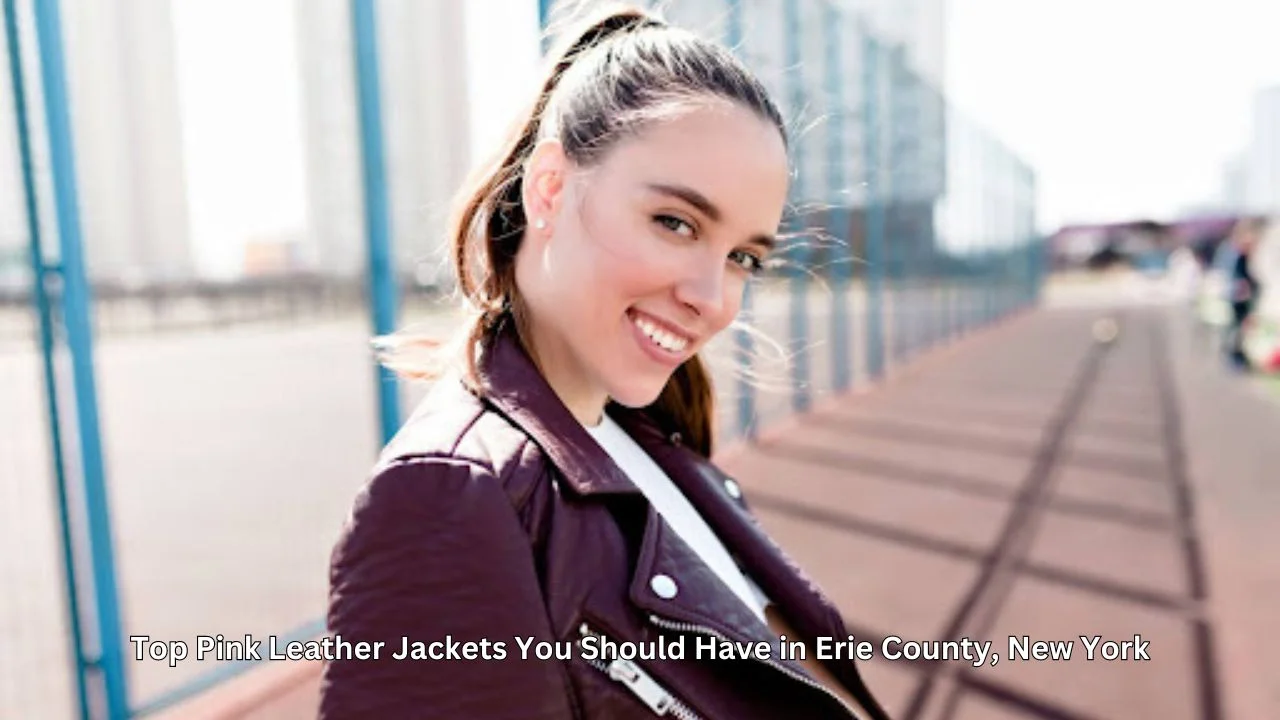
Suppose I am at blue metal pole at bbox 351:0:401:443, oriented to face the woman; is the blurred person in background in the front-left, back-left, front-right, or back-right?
back-left

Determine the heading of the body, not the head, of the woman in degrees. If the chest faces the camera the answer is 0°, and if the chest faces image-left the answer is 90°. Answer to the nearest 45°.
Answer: approximately 315°

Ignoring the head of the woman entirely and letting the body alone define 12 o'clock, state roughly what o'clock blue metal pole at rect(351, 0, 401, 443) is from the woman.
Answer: The blue metal pole is roughly at 7 o'clock from the woman.

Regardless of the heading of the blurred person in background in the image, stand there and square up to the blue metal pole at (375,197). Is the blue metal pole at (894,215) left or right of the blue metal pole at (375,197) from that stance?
right

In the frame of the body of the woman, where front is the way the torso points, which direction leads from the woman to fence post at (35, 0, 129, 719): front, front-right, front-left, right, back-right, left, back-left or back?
back

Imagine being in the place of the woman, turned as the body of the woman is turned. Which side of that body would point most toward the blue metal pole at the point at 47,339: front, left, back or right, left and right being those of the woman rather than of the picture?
back
